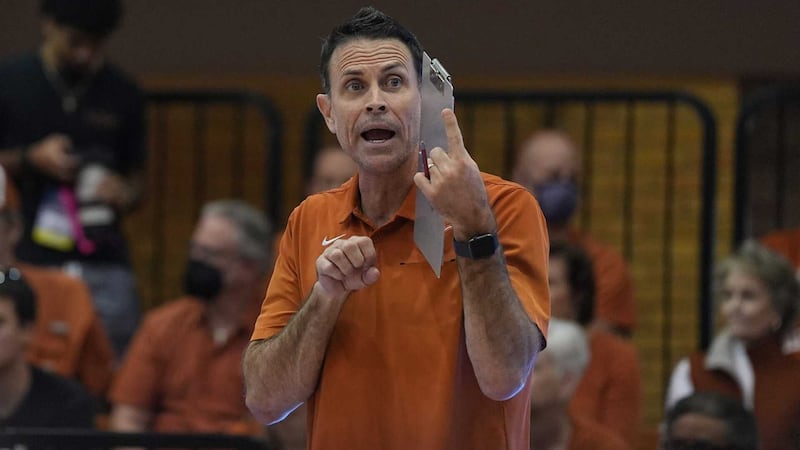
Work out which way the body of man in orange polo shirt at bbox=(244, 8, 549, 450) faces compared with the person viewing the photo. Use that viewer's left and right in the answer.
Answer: facing the viewer

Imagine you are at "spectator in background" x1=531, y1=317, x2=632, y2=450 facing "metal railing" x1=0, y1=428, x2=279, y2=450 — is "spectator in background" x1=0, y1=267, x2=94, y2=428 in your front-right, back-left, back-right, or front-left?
front-right

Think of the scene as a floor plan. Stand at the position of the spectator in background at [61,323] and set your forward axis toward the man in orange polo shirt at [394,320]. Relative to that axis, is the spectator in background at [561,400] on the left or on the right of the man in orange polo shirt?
left

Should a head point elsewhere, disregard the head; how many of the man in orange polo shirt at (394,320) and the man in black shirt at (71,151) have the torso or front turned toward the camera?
2

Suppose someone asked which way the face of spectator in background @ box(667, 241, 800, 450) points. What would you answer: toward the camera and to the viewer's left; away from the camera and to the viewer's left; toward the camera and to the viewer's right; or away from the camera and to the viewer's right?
toward the camera and to the viewer's left

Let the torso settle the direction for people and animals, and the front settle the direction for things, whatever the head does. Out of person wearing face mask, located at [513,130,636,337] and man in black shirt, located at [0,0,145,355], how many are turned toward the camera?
2

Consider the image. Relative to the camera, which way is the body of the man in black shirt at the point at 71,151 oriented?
toward the camera

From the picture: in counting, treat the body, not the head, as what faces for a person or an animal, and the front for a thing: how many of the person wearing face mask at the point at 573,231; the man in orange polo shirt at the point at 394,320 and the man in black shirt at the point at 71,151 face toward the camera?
3

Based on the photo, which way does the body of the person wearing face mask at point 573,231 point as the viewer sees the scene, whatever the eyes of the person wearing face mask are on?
toward the camera

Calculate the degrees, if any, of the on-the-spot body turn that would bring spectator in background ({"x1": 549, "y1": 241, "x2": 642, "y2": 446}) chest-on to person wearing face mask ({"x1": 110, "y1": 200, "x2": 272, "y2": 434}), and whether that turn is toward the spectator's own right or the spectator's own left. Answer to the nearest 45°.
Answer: approximately 45° to the spectator's own right

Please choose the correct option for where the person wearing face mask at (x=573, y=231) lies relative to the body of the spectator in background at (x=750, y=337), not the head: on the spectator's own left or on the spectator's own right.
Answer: on the spectator's own right
